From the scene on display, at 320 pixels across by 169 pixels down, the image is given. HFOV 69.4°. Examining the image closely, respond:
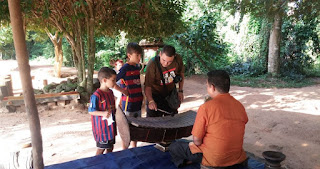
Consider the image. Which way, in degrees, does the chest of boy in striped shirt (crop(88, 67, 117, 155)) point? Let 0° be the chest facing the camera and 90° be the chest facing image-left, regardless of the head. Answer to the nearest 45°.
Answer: approximately 315°

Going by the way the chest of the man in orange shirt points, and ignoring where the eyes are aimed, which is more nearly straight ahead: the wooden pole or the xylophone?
the xylophone

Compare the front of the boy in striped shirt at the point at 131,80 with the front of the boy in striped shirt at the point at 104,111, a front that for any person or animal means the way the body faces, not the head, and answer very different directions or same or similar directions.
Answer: same or similar directions

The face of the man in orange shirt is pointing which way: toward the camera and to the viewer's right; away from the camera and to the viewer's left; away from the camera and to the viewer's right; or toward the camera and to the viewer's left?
away from the camera and to the viewer's left

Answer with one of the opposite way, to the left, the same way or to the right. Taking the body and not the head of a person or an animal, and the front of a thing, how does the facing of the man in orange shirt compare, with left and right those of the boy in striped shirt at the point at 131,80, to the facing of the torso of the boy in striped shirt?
the opposite way

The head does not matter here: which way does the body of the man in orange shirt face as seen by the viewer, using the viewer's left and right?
facing away from the viewer and to the left of the viewer

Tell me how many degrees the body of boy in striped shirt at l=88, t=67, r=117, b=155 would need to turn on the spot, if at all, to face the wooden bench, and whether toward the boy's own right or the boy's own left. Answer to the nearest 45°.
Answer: approximately 135° to the boy's own left

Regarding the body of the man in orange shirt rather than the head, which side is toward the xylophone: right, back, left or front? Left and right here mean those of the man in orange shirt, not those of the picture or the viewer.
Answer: front

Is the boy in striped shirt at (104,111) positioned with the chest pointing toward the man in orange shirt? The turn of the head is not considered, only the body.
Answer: yes

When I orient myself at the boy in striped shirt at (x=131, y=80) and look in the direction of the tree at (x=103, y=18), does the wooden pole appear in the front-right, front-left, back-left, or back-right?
back-left

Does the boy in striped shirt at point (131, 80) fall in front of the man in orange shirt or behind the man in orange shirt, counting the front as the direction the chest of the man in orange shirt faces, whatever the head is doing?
in front

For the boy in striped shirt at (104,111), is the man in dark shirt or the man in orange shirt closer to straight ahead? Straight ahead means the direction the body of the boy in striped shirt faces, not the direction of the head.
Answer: the man in orange shirt

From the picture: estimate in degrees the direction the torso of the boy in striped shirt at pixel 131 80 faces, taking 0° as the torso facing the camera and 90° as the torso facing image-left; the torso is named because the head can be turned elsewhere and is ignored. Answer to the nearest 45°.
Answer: approximately 315°

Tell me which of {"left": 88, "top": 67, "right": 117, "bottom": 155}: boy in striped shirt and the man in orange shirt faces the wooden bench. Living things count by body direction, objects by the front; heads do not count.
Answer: the man in orange shirt

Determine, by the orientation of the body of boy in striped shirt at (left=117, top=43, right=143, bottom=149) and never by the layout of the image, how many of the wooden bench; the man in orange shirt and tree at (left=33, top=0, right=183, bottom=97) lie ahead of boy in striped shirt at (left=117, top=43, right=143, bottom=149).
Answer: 1

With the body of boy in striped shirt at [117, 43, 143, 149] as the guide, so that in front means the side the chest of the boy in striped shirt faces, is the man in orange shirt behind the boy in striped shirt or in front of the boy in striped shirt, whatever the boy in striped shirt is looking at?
in front

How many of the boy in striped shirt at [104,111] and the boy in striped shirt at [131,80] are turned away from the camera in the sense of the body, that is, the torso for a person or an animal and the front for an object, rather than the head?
0

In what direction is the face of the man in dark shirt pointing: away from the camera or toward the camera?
toward the camera
